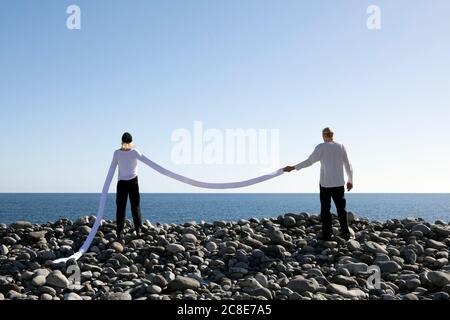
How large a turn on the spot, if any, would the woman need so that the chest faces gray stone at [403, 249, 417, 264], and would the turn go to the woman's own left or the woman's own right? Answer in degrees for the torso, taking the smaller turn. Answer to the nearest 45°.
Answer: approximately 90° to the woman's own right

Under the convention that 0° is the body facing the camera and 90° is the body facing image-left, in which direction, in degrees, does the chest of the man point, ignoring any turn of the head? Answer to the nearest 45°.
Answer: approximately 180°

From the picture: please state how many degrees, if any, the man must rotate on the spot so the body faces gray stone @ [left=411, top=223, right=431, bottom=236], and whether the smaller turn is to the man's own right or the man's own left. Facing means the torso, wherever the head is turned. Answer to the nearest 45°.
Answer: approximately 45° to the man's own right

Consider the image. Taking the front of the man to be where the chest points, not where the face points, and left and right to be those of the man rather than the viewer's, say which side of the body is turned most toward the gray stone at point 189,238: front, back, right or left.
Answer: left

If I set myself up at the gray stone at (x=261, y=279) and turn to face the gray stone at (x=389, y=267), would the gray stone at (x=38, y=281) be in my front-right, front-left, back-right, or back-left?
back-left

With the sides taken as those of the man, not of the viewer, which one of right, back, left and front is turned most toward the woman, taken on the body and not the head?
left

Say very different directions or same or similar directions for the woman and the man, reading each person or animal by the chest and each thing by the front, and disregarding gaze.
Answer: same or similar directions

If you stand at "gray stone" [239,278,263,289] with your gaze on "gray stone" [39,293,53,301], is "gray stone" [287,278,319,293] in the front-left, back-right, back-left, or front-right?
back-left

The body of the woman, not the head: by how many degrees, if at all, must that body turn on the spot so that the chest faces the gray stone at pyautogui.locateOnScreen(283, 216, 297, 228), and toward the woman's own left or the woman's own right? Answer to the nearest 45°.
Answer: approximately 90° to the woman's own right

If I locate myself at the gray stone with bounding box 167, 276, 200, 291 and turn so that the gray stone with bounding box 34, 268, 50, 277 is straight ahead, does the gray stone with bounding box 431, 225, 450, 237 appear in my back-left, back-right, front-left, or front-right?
back-right

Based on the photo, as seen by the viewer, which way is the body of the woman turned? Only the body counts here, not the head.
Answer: away from the camera

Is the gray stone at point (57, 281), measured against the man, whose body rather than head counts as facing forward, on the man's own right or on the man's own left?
on the man's own left

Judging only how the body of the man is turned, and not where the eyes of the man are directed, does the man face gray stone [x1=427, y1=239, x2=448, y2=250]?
no

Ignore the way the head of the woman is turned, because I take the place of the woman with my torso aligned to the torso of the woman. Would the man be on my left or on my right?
on my right

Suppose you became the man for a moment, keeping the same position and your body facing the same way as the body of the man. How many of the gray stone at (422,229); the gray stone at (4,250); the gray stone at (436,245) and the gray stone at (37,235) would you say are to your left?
2

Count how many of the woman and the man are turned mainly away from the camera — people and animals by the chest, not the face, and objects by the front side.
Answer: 2
